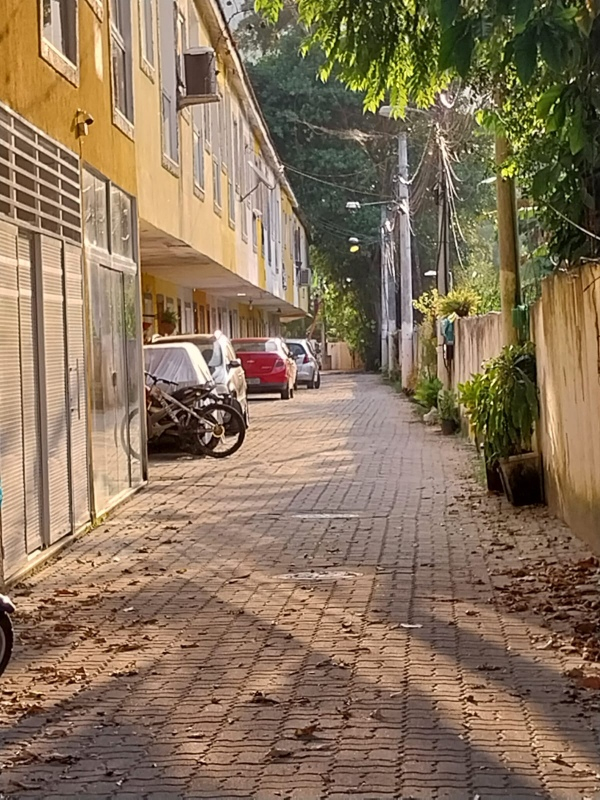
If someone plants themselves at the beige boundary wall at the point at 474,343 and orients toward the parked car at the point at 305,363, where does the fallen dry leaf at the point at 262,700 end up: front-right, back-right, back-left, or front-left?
back-left

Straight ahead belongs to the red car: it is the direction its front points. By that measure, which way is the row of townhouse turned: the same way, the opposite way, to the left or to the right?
to the right

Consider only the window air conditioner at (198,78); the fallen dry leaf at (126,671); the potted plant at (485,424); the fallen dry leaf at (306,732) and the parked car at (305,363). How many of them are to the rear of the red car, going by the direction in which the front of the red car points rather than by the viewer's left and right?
4

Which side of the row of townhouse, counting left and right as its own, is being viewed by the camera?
right

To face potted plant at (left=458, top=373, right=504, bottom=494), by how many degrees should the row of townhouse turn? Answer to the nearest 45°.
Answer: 0° — it already faces it

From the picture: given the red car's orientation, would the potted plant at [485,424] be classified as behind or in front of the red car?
behind

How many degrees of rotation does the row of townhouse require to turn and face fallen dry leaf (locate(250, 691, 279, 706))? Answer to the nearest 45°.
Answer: approximately 90° to its right

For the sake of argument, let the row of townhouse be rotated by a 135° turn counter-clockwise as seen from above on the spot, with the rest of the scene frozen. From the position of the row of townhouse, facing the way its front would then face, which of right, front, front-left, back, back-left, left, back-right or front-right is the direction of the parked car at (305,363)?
front-right

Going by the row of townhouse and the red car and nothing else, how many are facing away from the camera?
1

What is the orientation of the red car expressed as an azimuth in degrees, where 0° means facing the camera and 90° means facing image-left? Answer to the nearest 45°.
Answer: approximately 180°

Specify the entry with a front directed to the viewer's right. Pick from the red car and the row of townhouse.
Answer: the row of townhouse

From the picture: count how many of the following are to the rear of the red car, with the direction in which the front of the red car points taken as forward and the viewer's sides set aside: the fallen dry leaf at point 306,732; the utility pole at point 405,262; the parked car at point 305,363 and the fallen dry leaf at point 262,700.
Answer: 2
